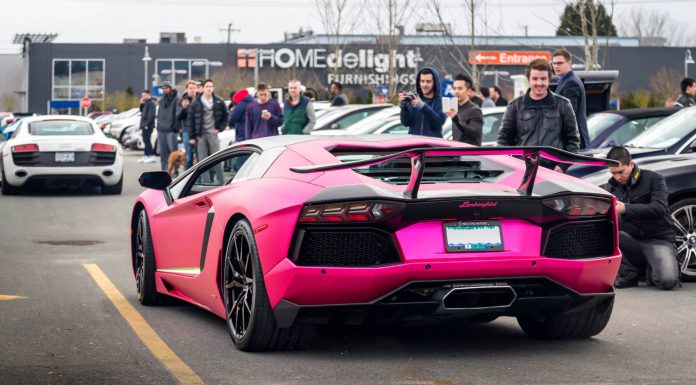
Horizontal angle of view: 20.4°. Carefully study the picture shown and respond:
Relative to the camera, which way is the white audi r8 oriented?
away from the camera

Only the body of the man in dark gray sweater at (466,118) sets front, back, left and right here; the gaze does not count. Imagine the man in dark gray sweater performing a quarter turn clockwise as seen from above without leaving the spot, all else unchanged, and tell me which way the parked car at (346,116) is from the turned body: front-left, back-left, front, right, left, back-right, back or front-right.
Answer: front-right

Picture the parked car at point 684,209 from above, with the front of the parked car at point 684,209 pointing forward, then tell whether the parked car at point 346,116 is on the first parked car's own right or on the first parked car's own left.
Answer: on the first parked car's own right

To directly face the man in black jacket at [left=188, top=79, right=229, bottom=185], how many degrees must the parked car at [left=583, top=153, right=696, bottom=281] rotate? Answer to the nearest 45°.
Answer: approximately 90° to its right

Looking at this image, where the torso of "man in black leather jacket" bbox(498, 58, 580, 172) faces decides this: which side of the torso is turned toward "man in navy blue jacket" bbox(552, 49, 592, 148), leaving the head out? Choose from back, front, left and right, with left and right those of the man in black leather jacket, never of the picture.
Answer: back

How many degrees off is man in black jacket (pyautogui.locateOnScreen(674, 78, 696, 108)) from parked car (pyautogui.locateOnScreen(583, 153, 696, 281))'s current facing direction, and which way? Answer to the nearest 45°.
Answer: approximately 135° to its right

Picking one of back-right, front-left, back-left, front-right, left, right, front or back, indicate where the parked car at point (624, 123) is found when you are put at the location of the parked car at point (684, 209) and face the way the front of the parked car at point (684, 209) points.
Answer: back-right

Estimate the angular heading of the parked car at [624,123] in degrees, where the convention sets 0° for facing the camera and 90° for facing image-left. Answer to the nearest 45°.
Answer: approximately 45°

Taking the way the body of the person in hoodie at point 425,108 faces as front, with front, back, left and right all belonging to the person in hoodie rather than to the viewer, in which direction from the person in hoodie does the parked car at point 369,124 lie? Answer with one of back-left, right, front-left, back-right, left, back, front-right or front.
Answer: back-right

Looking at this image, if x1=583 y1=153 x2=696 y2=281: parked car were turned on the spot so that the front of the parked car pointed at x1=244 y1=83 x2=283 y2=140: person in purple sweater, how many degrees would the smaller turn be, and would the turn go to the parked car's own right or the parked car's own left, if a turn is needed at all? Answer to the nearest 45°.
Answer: approximately 90° to the parked car's own right

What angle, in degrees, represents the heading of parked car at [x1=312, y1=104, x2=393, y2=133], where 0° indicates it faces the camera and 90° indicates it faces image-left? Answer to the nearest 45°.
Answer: approximately 45°
